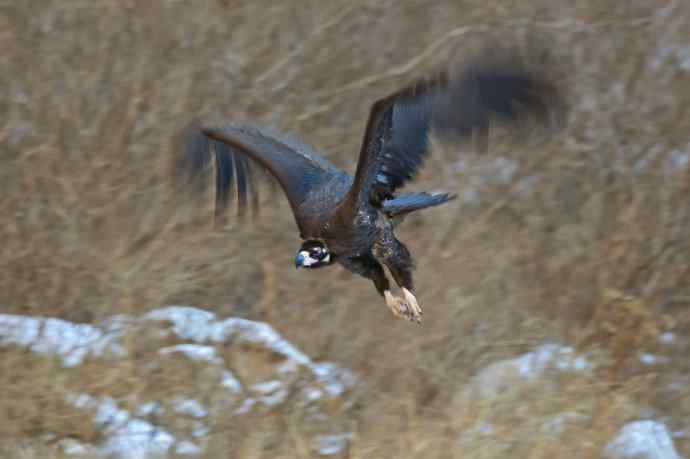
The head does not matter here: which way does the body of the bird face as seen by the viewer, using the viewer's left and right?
facing the viewer and to the left of the viewer
